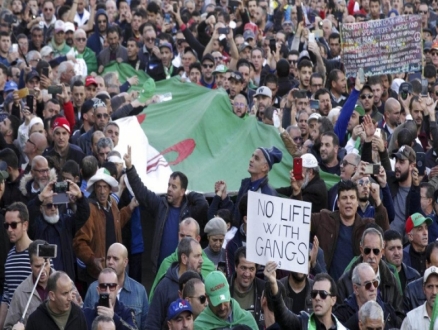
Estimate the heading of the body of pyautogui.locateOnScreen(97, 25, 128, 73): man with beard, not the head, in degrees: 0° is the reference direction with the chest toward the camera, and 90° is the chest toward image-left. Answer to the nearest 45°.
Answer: approximately 0°

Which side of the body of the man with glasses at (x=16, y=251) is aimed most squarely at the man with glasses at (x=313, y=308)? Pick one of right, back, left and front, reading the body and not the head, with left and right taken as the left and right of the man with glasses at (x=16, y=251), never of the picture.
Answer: left

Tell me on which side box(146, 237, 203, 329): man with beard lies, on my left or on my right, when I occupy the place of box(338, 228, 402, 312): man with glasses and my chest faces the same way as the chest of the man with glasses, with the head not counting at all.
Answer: on my right

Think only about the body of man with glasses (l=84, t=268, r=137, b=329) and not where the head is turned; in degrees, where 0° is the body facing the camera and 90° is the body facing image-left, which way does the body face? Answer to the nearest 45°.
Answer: approximately 0°
